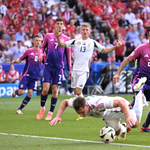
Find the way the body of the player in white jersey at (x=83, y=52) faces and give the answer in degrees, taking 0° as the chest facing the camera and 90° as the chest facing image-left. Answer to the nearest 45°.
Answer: approximately 0°

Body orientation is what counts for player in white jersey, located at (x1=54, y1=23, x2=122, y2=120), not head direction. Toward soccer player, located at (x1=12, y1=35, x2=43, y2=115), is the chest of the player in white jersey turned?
no

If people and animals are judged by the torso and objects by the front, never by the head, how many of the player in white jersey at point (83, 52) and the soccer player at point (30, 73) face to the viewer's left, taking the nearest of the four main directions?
0

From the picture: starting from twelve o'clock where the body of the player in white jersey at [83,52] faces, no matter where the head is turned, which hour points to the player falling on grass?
The player falling on grass is roughly at 12 o'clock from the player in white jersey.

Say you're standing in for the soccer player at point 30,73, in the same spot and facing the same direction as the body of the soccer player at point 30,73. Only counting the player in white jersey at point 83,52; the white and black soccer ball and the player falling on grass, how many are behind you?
0

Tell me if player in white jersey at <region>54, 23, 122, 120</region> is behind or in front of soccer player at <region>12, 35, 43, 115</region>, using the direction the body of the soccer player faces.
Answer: in front

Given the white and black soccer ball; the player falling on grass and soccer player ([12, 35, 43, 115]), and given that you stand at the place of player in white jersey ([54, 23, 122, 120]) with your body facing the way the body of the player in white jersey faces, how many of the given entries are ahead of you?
2

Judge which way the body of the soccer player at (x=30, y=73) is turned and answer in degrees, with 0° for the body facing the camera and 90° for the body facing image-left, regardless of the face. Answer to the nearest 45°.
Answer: approximately 315°

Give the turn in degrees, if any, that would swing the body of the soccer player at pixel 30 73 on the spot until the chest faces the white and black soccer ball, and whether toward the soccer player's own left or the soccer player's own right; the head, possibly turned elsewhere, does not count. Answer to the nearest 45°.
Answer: approximately 45° to the soccer player's own right

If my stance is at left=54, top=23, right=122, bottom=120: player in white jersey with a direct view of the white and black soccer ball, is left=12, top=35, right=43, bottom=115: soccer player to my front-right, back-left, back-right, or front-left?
back-right

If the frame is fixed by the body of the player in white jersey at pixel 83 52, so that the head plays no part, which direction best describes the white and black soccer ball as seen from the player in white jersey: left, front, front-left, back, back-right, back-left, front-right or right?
front
